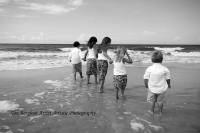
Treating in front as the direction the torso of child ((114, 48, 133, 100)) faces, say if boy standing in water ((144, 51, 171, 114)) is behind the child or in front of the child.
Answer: behind

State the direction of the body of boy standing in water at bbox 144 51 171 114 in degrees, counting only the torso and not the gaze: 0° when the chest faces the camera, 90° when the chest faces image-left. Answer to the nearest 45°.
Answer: approximately 180°

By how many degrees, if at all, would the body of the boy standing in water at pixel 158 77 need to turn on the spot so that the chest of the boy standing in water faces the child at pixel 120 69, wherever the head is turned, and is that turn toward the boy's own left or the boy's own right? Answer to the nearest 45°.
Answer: approximately 45° to the boy's own left

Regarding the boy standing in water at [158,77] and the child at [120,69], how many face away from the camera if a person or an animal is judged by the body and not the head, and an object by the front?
2

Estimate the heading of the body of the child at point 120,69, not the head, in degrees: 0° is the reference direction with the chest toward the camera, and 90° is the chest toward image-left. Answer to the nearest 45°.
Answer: approximately 180°
